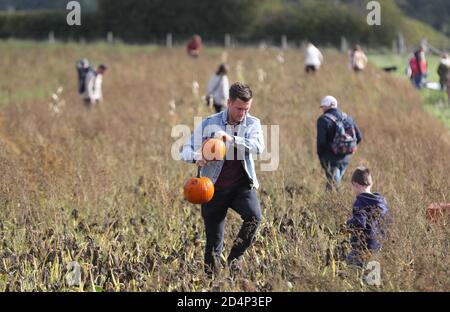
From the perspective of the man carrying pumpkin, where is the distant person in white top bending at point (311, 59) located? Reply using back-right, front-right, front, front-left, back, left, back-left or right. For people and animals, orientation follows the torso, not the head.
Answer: back

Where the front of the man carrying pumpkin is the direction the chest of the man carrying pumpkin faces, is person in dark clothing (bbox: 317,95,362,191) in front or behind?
behind

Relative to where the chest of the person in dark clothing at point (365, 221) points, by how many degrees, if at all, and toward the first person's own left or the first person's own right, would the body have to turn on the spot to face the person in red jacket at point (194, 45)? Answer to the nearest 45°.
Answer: approximately 45° to the first person's own right

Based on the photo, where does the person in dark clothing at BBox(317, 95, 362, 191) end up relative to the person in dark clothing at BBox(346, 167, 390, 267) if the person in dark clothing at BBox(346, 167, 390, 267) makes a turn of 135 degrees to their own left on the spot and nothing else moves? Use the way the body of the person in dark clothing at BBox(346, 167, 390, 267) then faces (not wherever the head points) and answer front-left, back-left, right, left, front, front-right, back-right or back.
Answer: back

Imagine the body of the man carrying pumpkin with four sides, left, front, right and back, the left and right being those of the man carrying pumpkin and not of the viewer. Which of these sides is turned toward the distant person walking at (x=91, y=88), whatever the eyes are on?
back

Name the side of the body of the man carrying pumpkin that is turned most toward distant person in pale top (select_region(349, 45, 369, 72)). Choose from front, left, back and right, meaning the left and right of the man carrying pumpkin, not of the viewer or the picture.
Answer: back

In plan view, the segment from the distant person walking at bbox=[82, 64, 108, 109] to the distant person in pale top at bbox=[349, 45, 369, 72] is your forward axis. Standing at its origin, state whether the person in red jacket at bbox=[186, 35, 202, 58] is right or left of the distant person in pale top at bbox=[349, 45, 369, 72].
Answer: left

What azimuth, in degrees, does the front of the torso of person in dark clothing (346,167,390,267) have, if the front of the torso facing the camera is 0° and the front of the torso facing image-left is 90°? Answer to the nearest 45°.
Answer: approximately 135°

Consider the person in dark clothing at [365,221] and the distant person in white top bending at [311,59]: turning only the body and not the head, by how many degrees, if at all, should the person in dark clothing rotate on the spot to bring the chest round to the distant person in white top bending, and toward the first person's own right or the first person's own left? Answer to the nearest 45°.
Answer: approximately 45° to the first person's own right

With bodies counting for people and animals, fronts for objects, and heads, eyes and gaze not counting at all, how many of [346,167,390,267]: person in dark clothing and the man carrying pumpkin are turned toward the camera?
1

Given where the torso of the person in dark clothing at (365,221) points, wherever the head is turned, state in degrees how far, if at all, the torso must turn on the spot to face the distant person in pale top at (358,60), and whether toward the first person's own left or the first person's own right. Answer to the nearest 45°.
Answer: approximately 45° to the first person's own right

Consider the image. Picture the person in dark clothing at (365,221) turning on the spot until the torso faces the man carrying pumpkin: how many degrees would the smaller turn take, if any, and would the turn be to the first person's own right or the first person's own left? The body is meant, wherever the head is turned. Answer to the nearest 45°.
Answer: approximately 45° to the first person's own left

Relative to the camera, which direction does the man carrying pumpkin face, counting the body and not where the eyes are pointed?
toward the camera

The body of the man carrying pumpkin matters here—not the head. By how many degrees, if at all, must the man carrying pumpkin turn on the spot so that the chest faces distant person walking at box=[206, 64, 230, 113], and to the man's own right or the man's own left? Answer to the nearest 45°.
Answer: approximately 180°

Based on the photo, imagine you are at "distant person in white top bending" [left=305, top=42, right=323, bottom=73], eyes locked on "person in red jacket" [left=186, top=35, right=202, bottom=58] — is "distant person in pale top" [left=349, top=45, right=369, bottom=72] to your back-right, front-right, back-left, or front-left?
back-right

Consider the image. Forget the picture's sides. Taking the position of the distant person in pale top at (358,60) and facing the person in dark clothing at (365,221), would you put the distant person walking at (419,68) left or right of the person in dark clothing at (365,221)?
left
